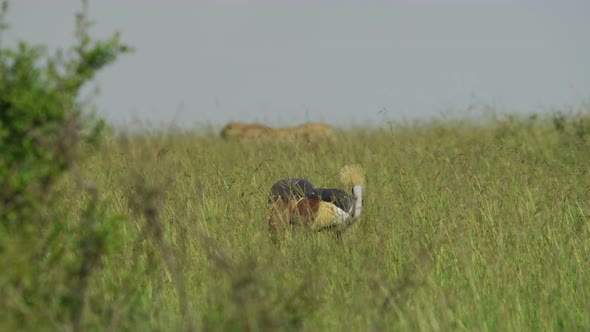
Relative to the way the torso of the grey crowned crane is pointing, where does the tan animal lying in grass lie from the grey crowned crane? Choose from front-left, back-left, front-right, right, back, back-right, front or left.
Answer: left

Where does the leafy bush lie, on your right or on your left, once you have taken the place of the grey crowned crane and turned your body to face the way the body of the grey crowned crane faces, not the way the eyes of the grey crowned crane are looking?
on your right

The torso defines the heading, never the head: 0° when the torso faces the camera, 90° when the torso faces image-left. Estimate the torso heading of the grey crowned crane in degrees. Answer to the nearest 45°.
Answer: approximately 270°
